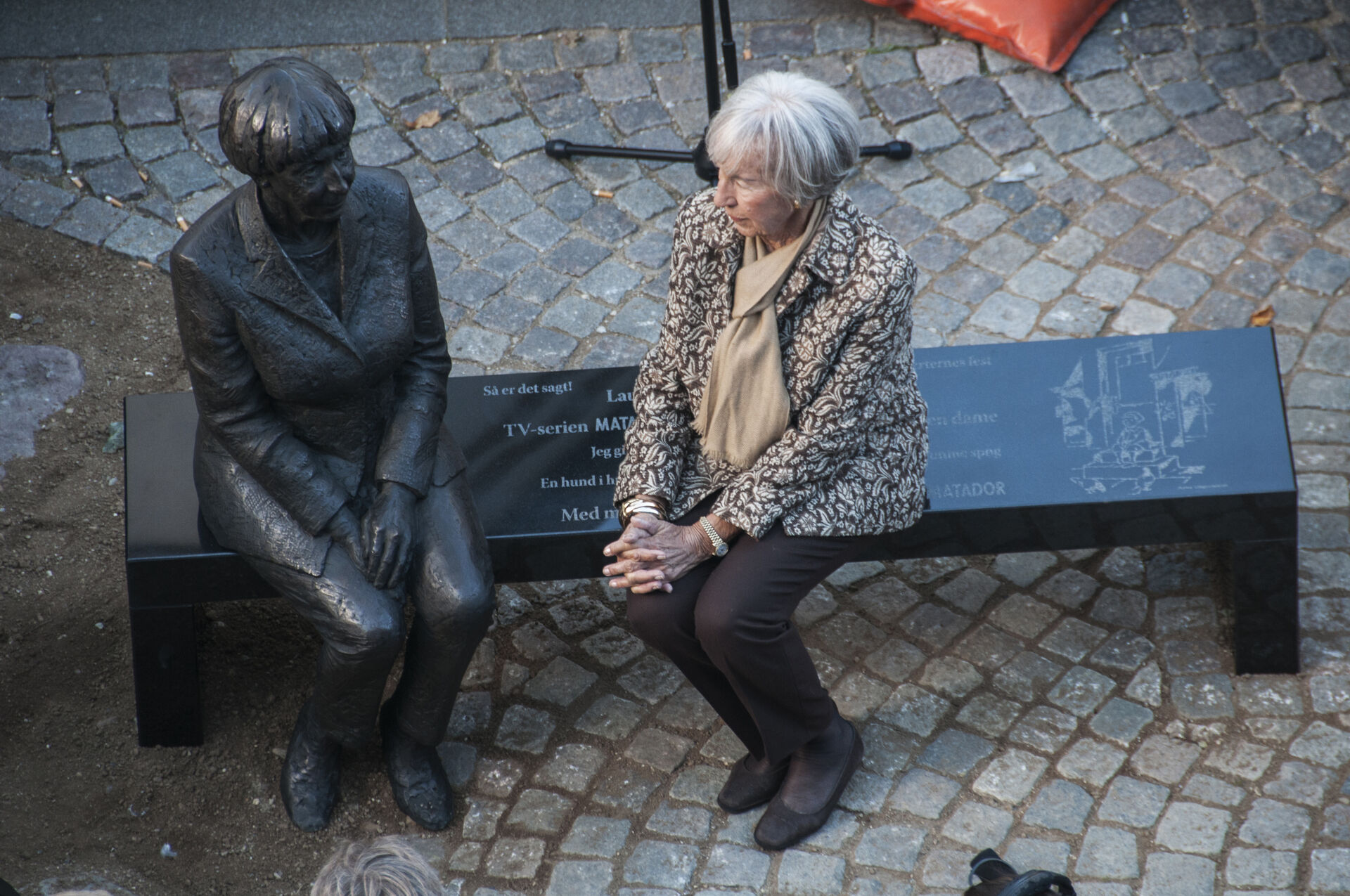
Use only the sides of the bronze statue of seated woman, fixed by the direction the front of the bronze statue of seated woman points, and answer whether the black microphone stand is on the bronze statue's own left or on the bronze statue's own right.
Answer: on the bronze statue's own left

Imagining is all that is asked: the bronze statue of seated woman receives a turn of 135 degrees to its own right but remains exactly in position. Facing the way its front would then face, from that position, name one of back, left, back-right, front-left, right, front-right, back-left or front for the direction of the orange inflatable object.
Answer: back-right

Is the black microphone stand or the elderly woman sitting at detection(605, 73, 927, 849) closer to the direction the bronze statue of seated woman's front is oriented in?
the elderly woman sitting

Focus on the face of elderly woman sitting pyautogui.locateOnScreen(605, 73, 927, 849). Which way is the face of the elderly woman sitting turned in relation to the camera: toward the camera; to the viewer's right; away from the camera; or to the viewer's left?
to the viewer's left

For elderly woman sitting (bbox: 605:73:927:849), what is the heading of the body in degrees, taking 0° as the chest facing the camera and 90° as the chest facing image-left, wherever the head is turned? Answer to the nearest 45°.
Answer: approximately 45°

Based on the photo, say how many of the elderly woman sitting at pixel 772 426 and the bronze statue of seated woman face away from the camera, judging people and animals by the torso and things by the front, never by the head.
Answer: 0

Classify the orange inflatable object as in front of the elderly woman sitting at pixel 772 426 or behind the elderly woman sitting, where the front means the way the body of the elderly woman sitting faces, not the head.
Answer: behind

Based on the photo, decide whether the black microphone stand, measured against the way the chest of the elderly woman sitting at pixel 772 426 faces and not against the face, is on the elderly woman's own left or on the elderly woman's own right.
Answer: on the elderly woman's own right
